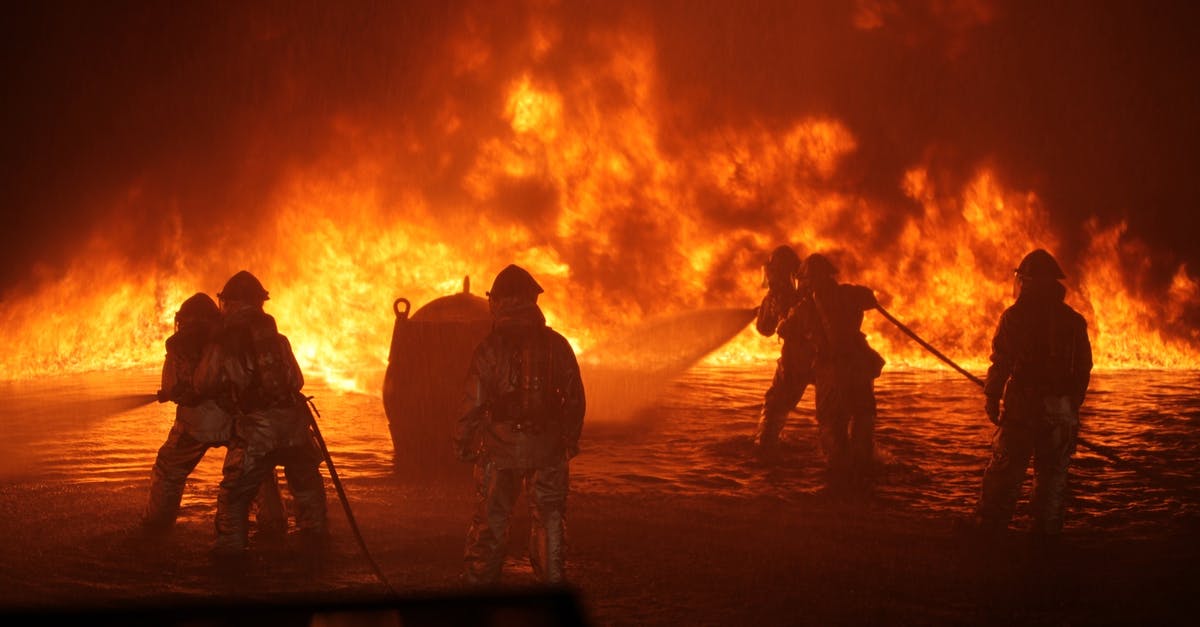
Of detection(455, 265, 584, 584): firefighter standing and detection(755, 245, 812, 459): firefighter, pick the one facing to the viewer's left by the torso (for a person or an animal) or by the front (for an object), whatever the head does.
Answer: the firefighter

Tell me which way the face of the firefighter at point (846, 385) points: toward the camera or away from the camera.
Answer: away from the camera

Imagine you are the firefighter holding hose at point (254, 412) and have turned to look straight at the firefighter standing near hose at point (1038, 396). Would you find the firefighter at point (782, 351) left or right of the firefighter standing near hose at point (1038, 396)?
left

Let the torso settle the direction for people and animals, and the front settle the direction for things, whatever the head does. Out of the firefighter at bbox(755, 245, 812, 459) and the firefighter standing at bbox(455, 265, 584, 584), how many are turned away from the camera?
1

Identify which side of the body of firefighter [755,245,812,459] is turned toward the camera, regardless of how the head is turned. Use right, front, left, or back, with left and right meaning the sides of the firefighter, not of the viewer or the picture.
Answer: left

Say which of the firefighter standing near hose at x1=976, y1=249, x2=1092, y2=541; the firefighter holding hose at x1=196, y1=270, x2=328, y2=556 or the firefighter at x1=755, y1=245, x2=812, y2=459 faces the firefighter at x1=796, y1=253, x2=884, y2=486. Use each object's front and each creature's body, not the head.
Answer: the firefighter standing near hose at x1=976, y1=249, x2=1092, y2=541

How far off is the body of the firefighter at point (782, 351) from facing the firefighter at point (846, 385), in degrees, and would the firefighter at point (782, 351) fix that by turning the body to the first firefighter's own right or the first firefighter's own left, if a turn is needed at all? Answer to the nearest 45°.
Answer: approximately 135° to the first firefighter's own left

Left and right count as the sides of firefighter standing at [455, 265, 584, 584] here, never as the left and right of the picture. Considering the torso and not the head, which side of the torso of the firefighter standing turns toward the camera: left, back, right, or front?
back

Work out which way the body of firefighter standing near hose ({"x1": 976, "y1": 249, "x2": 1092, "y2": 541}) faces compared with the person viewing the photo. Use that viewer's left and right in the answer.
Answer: facing away from the viewer and to the left of the viewer

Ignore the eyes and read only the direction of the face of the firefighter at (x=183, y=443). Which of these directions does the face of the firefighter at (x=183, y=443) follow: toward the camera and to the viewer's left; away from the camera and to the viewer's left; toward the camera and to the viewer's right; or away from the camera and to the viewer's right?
away from the camera and to the viewer's left

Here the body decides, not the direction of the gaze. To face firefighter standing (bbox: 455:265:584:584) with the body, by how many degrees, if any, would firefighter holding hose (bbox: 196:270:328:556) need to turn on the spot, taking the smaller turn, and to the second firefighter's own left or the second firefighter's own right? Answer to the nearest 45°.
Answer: approximately 180°

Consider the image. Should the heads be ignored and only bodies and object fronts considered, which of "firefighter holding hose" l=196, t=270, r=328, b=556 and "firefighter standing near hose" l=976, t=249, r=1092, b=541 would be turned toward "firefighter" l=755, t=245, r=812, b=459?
"firefighter standing near hose" l=976, t=249, r=1092, b=541

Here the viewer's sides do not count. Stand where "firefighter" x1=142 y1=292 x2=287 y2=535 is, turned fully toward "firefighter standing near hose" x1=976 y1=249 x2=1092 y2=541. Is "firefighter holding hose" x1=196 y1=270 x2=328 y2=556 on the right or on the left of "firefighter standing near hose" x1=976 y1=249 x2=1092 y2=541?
right

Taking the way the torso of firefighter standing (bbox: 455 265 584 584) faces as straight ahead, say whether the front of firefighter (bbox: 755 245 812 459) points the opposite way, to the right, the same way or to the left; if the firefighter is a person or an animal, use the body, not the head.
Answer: to the left
